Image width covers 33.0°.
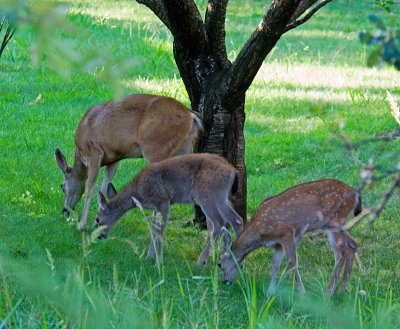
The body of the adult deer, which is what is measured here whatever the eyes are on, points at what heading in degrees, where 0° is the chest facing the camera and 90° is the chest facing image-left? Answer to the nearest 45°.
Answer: approximately 90°

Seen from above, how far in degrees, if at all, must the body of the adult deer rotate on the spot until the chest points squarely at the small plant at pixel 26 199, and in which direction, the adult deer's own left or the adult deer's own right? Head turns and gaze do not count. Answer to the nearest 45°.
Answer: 0° — it already faces it

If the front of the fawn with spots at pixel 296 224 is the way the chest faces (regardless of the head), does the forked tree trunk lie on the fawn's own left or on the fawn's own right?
on the fawn's own right

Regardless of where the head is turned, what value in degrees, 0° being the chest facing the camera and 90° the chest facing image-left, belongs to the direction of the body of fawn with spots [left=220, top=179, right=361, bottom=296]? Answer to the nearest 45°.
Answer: approximately 90°

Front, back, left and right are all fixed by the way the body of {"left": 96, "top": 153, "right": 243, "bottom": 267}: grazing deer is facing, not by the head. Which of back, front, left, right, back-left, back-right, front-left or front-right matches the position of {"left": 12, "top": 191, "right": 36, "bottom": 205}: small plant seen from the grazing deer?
front-right

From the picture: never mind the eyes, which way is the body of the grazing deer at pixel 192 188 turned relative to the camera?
to the viewer's left

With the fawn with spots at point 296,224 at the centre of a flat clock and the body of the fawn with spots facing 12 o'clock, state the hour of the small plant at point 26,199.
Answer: The small plant is roughly at 1 o'clock from the fawn with spots.

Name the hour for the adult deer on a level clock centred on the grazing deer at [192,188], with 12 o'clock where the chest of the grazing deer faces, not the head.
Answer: The adult deer is roughly at 2 o'clock from the grazing deer.

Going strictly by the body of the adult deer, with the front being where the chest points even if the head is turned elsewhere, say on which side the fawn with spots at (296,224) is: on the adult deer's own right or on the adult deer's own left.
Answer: on the adult deer's own left

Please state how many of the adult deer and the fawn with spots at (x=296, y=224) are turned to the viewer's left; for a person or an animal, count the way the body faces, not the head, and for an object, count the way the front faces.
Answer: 2

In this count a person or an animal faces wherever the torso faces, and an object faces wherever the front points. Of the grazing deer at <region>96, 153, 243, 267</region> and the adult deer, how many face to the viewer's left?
2
